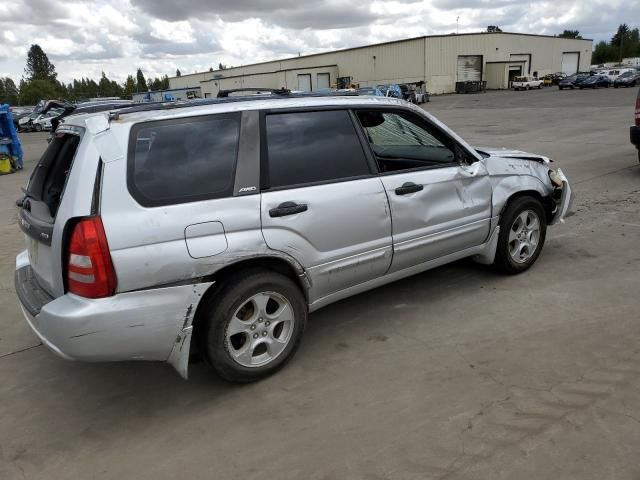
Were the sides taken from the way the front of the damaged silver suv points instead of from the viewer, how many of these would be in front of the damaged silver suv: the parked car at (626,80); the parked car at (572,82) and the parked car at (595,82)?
3

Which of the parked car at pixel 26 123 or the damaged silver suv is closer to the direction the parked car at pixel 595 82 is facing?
the parked car

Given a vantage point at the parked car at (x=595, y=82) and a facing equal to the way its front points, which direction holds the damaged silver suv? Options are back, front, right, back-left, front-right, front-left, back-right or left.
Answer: front-left

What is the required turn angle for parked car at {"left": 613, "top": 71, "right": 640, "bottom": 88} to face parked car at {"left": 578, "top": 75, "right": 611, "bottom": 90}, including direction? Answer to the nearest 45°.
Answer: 0° — it already faces it

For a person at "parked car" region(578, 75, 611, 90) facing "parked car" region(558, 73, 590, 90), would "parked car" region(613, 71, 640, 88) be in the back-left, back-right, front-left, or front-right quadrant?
back-right

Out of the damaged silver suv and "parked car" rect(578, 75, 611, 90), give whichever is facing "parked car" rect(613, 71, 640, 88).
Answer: the damaged silver suv

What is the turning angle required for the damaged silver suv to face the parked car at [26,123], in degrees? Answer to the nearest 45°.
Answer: approximately 90° to its left

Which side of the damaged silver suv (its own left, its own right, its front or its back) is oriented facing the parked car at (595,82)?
front

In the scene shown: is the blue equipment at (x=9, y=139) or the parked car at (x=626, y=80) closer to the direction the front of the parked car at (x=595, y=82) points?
the blue equipment

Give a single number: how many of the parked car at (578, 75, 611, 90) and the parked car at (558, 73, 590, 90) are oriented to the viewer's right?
0

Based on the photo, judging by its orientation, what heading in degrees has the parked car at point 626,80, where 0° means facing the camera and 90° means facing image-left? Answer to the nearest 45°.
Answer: approximately 45°

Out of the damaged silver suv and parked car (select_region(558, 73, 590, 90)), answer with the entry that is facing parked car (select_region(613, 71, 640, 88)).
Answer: the damaged silver suv

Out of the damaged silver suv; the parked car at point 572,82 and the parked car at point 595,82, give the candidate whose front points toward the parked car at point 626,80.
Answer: the damaged silver suv

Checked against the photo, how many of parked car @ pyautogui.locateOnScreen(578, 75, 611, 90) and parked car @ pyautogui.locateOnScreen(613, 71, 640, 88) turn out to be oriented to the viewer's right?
0

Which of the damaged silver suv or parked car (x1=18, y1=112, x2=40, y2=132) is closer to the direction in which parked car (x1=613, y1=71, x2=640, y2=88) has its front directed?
the parked car

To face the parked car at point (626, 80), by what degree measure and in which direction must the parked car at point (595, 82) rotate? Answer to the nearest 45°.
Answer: approximately 180°
